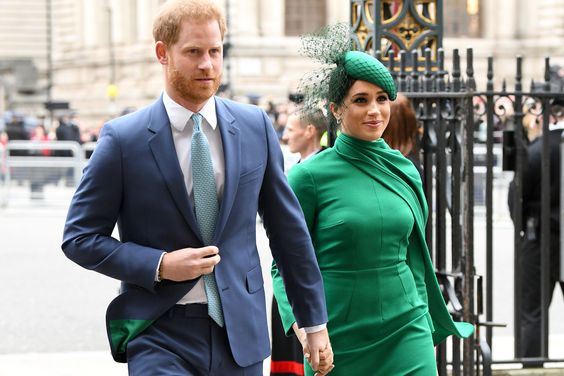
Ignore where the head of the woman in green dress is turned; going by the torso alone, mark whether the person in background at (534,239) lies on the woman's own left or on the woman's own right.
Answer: on the woman's own left

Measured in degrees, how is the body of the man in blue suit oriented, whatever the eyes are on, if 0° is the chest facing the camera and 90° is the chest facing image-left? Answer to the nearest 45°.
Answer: approximately 315°

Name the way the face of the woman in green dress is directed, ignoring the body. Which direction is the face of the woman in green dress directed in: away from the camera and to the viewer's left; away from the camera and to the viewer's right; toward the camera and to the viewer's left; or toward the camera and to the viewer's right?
toward the camera and to the viewer's right

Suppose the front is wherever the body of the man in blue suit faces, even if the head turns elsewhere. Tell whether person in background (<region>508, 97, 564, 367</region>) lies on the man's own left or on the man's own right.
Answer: on the man's own left

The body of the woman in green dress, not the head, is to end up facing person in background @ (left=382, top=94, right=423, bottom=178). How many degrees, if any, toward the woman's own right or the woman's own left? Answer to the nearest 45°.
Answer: approximately 135° to the woman's own left

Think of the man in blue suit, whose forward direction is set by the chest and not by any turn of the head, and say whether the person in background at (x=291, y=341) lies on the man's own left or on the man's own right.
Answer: on the man's own left

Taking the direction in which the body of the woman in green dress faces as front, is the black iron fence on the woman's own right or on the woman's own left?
on the woman's own left

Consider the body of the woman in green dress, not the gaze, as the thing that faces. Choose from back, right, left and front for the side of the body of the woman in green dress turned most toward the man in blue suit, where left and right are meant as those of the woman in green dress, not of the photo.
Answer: right

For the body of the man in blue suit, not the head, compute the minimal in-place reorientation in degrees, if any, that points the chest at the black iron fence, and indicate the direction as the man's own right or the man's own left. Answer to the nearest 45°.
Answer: approximately 90° to the man's own left

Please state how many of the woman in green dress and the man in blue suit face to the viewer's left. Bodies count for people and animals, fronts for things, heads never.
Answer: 0

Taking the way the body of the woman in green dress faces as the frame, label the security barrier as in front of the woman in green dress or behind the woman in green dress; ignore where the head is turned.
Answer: behind

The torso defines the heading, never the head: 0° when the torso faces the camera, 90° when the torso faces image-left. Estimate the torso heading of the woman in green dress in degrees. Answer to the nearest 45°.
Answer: approximately 315°
